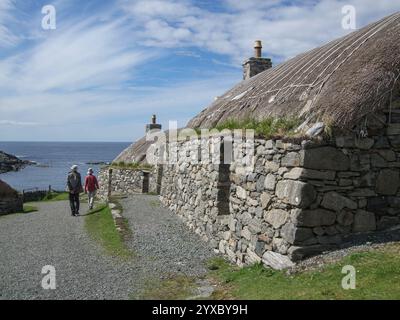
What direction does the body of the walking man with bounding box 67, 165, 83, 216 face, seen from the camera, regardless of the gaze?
away from the camera

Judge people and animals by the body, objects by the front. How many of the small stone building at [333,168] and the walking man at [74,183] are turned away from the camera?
1

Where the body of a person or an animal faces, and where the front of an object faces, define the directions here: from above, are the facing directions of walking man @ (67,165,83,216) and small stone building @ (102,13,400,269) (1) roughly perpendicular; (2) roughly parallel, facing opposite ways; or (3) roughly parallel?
roughly perpendicular

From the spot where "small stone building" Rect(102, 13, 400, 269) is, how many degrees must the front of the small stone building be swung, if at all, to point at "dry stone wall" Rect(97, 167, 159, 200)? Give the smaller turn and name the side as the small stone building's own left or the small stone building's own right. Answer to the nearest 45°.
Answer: approximately 90° to the small stone building's own right

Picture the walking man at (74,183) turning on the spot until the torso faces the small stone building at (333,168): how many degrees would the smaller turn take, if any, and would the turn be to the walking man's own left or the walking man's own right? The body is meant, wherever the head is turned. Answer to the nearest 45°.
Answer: approximately 135° to the walking man's own right

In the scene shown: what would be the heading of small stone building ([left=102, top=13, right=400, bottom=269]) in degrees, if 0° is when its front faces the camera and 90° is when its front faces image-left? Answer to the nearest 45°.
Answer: approximately 45°

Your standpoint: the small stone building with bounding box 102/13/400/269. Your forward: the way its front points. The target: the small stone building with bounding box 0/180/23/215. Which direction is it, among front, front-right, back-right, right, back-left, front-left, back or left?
right

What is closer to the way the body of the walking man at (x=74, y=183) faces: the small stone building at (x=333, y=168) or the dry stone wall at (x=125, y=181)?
the dry stone wall

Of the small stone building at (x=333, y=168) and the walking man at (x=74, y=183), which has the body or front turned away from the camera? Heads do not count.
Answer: the walking man

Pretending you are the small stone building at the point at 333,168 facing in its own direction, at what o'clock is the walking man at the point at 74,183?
The walking man is roughly at 3 o'clock from the small stone building.

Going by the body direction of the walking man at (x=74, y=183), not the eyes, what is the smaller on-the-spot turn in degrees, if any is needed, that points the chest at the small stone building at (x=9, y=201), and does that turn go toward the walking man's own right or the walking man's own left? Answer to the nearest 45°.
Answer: approximately 45° to the walking man's own left
